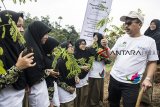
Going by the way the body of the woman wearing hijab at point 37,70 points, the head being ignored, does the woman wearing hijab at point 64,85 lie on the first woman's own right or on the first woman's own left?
on the first woman's own left

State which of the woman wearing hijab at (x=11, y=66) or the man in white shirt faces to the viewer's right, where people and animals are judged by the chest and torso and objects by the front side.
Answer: the woman wearing hijab

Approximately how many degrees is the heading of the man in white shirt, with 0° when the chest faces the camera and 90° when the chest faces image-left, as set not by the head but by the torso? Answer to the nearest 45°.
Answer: approximately 45°

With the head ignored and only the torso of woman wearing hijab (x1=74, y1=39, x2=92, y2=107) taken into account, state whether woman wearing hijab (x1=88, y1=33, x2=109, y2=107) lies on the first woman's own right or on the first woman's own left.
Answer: on the first woman's own left

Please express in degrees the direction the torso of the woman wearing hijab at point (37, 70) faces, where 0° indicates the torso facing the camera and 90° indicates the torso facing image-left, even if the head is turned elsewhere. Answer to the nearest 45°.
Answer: approximately 270°

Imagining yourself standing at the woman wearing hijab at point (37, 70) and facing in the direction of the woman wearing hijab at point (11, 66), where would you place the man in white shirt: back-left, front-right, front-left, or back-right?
back-left
